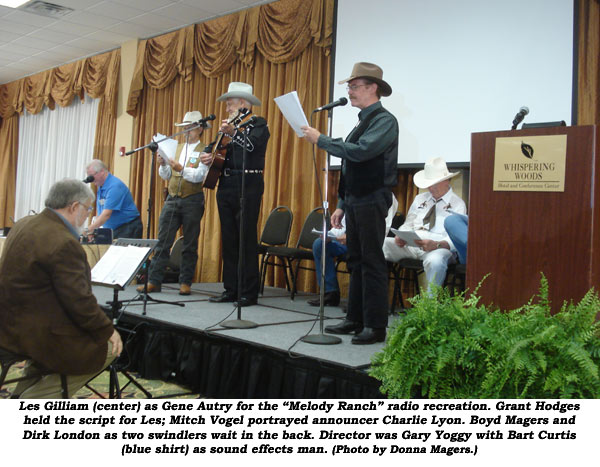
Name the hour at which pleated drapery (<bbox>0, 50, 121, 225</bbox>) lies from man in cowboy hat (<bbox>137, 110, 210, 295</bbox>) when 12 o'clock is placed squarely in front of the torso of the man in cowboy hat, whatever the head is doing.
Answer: The pleated drapery is roughly at 4 o'clock from the man in cowboy hat.

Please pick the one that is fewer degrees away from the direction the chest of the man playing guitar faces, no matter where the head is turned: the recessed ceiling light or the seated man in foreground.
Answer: the seated man in foreground

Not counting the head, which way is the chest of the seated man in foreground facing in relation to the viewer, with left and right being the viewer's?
facing away from the viewer and to the right of the viewer

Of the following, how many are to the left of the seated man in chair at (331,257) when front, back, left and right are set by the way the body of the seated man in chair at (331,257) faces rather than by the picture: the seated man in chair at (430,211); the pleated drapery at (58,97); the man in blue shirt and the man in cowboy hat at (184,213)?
1

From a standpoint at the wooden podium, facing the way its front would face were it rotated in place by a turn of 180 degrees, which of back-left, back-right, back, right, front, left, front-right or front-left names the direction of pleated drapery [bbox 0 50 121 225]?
front-left

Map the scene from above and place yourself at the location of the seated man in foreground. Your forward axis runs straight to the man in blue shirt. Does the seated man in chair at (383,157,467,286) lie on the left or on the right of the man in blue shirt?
right

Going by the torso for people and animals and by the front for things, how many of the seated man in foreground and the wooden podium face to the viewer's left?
0

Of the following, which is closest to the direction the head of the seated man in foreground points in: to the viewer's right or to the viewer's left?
to the viewer's right
